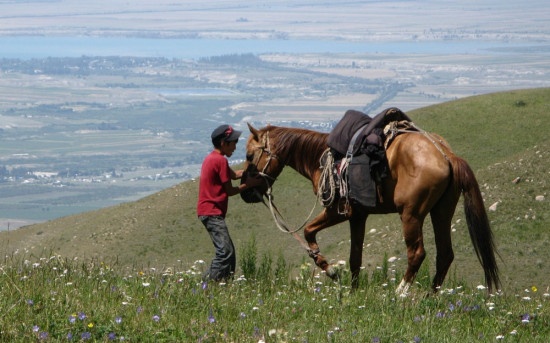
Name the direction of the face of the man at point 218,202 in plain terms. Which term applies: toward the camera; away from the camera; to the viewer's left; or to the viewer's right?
to the viewer's right

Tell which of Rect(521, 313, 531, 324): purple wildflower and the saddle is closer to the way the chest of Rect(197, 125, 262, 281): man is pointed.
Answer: the saddle

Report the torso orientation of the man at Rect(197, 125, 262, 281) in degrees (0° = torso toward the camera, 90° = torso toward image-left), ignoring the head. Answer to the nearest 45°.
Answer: approximately 270°

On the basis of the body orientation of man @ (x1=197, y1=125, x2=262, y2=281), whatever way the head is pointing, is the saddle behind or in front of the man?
in front

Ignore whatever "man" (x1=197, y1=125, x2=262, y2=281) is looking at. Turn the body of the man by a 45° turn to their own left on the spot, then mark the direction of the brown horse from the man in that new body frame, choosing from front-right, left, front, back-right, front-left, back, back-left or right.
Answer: front-right

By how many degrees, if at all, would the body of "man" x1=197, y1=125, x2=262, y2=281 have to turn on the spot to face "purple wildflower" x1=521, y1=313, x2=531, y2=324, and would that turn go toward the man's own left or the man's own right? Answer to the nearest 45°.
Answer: approximately 45° to the man's own right
